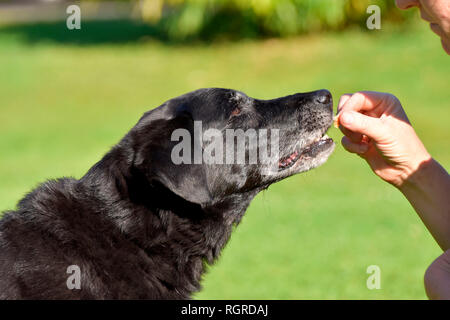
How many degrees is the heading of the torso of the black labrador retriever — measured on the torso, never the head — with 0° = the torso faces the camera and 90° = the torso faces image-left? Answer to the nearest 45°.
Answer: approximately 270°
